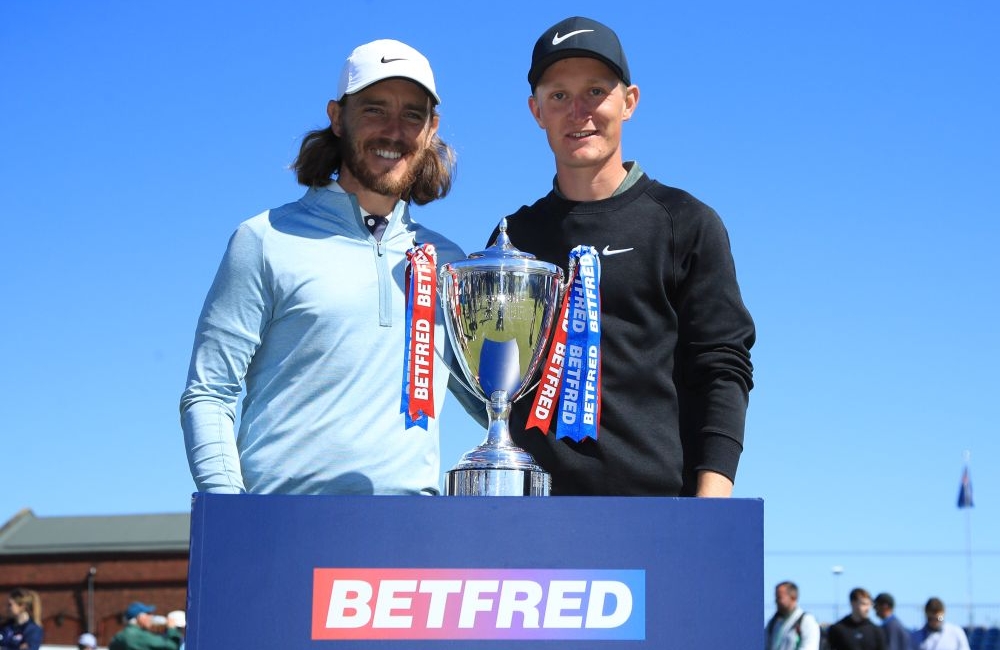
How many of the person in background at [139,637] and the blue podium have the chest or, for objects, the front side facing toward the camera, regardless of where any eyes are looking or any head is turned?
1

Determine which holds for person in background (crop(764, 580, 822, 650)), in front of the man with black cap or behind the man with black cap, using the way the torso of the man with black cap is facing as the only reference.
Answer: behind

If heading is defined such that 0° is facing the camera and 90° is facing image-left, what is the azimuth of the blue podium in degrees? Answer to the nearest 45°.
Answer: approximately 0°

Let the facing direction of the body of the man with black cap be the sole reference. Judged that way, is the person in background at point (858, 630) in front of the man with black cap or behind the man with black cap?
behind
